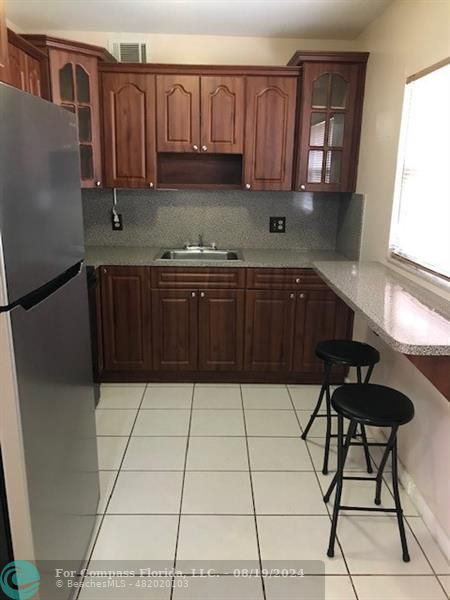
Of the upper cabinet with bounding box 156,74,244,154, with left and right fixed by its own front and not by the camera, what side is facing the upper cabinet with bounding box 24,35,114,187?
right

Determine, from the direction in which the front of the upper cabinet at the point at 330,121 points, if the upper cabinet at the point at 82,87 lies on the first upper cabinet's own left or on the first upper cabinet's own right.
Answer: on the first upper cabinet's own right

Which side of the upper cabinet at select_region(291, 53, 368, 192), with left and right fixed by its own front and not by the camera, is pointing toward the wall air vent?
right

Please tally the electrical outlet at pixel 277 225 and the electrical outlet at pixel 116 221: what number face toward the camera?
2

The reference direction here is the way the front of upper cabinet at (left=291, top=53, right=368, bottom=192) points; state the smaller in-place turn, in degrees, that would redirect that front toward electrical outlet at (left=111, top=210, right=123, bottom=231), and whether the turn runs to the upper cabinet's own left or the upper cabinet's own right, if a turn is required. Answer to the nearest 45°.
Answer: approximately 90° to the upper cabinet's own right

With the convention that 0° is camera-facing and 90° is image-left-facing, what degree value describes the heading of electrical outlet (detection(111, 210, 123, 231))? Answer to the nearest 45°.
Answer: approximately 0°

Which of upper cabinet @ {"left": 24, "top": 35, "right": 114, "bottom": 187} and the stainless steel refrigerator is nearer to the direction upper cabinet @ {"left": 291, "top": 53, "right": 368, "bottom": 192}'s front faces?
the stainless steel refrigerator
